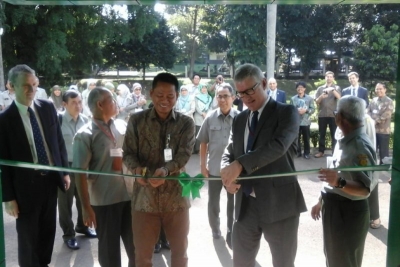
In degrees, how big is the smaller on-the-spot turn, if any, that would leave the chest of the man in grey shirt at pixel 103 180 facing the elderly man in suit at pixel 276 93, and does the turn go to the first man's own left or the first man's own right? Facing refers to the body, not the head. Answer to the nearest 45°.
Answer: approximately 90° to the first man's own left

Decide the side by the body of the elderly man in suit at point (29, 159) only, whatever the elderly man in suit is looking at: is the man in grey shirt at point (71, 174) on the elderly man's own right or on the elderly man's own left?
on the elderly man's own left

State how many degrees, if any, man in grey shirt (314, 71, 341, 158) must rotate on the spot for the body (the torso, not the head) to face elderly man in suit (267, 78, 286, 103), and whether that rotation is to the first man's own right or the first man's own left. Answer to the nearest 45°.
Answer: approximately 90° to the first man's own right

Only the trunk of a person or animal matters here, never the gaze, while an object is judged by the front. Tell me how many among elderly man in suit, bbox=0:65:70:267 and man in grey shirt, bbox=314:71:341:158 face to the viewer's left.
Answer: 0

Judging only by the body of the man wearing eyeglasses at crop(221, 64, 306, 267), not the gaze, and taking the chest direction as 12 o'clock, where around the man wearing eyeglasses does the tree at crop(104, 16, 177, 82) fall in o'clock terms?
The tree is roughly at 4 o'clock from the man wearing eyeglasses.

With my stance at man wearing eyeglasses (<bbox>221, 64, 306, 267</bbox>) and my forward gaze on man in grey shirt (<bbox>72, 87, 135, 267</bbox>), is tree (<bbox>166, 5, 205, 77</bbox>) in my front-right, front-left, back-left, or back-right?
front-right

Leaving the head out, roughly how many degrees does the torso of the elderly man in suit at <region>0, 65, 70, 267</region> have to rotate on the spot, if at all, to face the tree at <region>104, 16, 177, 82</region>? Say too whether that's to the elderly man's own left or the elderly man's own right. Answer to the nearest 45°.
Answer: approximately 135° to the elderly man's own left

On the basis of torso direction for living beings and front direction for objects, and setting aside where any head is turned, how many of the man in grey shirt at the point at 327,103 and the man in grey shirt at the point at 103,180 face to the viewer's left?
0

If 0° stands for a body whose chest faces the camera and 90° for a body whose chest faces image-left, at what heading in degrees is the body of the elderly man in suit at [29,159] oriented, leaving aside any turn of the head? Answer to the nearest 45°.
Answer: approximately 315°

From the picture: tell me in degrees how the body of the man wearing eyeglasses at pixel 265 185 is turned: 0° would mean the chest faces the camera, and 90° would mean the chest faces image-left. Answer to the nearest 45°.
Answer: approximately 45°

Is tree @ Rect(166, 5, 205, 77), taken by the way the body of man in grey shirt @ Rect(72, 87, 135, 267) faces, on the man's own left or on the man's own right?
on the man's own left

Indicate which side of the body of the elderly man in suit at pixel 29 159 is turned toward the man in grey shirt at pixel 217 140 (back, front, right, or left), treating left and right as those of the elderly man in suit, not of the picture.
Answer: left

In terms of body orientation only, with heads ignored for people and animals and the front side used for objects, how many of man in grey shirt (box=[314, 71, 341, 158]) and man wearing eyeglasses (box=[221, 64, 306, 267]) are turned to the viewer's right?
0
